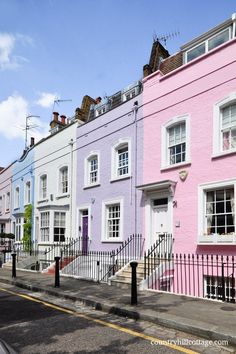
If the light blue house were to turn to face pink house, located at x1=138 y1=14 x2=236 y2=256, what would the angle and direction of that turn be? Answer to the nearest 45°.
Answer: approximately 45° to its left

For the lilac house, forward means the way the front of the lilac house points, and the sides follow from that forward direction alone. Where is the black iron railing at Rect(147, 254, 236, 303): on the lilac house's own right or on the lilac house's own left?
on the lilac house's own left

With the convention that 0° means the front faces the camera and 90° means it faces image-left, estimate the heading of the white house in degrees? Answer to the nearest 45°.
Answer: approximately 45°

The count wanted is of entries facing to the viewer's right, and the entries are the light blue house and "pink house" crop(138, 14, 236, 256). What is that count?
0

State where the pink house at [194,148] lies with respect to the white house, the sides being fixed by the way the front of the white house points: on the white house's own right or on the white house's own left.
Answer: on the white house's own left

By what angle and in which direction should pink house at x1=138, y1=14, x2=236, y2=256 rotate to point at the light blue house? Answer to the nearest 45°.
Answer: approximately 90° to its right

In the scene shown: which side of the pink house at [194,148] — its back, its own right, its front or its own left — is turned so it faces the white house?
right

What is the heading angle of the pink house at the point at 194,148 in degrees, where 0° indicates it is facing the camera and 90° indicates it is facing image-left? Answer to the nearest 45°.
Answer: approximately 45°

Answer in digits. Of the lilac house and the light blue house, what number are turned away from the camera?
0

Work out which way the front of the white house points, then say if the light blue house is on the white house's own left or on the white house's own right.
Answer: on the white house's own right

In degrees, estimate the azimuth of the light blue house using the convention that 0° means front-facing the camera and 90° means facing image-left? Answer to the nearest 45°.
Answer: approximately 45°
